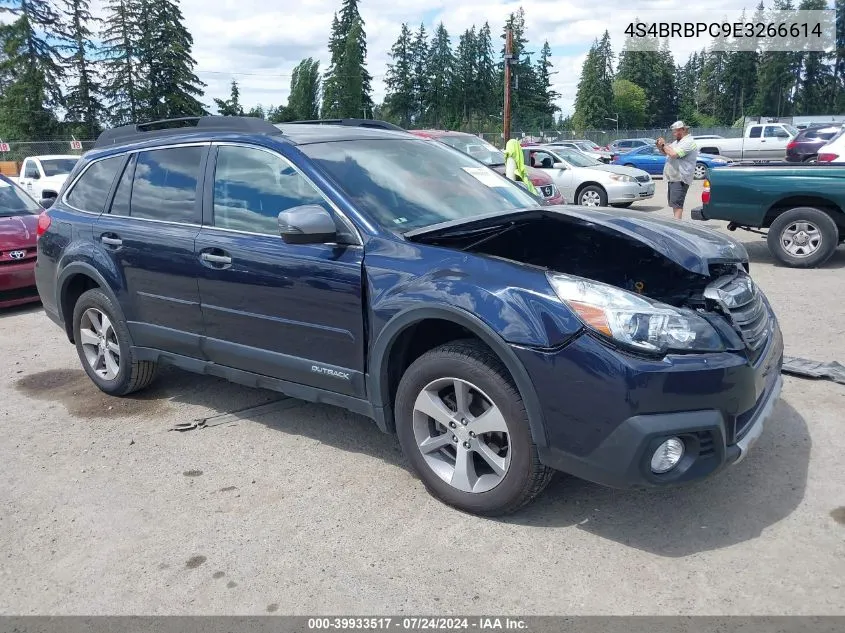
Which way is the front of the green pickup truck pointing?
to the viewer's right

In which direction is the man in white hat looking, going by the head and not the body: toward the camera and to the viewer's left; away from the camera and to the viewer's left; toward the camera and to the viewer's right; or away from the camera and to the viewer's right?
toward the camera and to the viewer's left

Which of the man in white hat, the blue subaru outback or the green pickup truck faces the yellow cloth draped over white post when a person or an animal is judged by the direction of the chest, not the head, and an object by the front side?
the man in white hat

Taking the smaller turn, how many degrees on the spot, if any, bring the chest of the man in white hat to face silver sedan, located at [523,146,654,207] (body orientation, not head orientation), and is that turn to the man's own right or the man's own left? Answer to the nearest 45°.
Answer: approximately 90° to the man's own right

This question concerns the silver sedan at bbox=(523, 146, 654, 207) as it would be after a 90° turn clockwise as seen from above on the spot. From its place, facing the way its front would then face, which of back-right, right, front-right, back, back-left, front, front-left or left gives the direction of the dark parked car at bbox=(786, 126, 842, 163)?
back

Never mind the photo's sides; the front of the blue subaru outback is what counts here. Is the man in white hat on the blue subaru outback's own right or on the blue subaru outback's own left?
on the blue subaru outback's own left

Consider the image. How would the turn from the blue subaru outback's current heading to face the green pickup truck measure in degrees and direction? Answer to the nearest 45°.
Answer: approximately 90° to its left

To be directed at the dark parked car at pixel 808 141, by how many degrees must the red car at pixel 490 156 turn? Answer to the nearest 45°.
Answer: approximately 90° to its left

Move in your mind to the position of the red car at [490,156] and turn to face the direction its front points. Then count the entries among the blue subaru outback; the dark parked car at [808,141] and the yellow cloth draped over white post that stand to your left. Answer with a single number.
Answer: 1

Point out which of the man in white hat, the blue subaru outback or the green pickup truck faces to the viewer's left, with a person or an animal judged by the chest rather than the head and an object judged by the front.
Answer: the man in white hat

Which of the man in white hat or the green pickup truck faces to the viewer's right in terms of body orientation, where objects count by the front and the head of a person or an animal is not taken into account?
the green pickup truck
